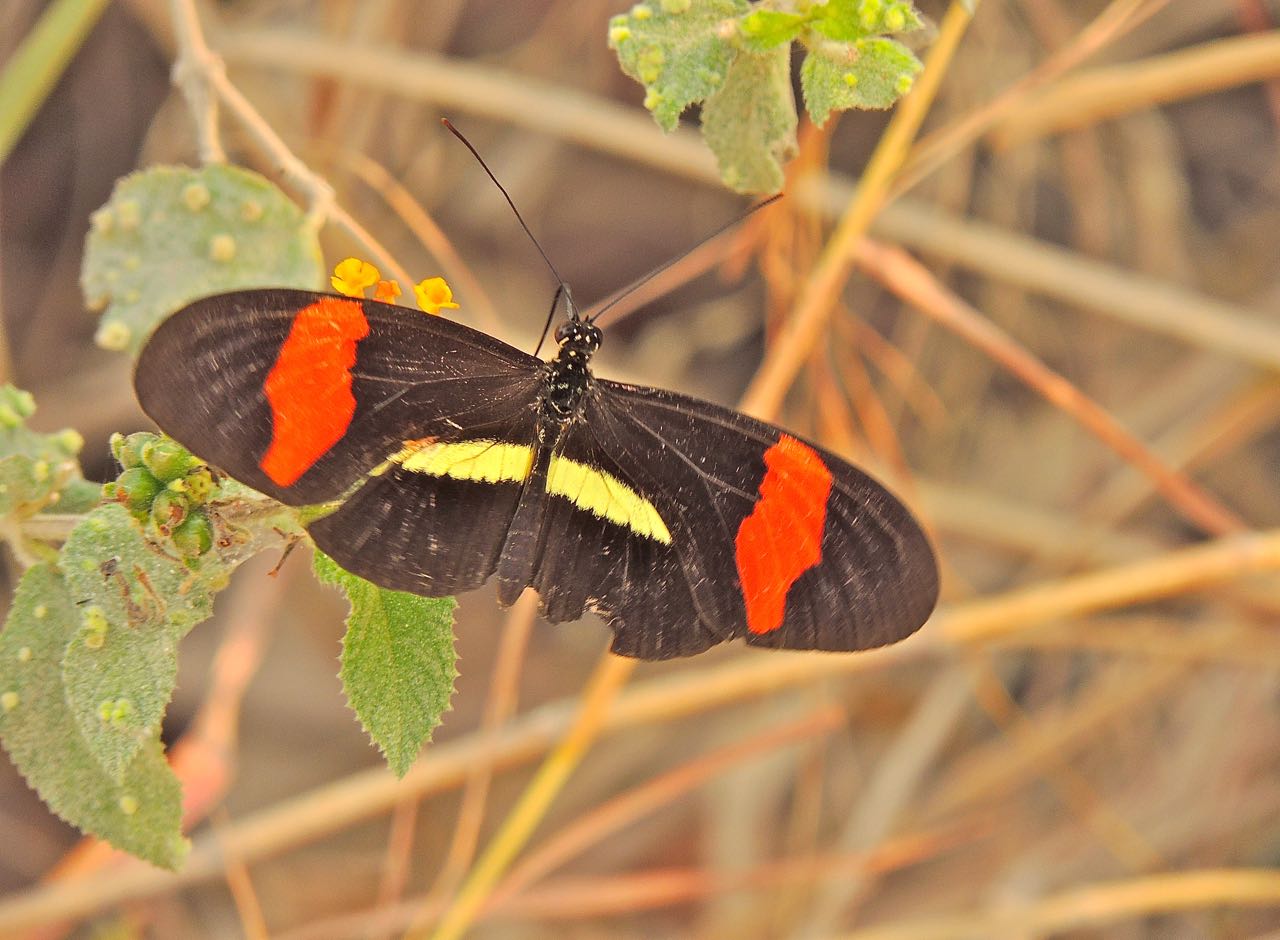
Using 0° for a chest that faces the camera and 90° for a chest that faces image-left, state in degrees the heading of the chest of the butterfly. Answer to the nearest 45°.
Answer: approximately 180°
